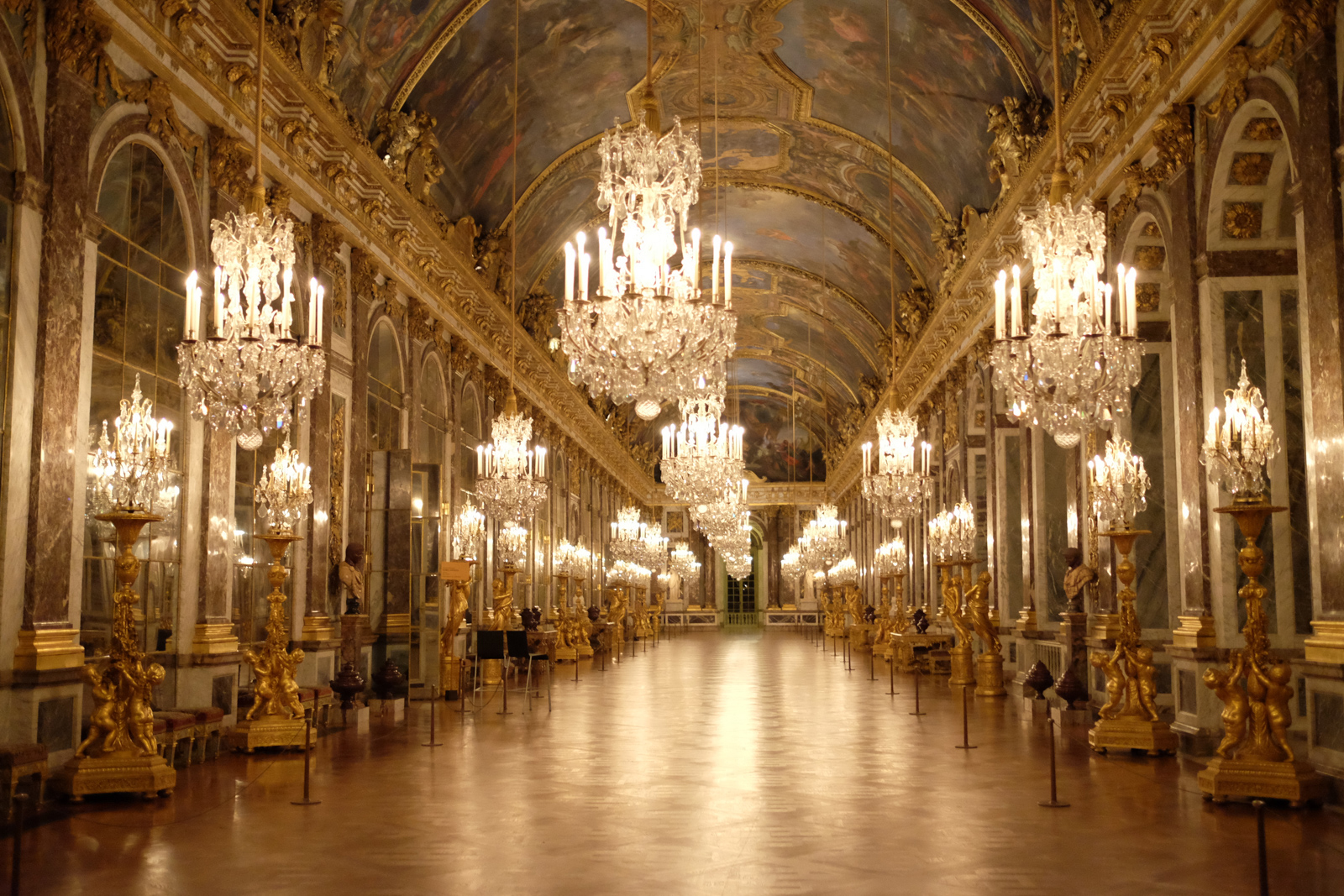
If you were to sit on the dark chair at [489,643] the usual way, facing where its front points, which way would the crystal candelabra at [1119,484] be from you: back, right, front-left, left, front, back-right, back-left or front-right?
back-right

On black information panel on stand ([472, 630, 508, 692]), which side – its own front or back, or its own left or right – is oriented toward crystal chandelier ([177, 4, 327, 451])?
back

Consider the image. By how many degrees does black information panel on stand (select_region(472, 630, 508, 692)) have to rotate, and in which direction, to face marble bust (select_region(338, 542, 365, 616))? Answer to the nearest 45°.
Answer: approximately 135° to its left

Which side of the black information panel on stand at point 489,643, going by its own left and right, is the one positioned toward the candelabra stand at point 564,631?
front

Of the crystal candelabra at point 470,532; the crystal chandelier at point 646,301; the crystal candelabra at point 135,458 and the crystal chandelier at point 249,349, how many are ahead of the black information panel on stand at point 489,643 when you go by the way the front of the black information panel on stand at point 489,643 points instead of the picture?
1

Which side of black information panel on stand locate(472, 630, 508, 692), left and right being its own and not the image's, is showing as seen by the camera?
back

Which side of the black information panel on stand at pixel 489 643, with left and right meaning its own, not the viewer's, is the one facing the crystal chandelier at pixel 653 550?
front
